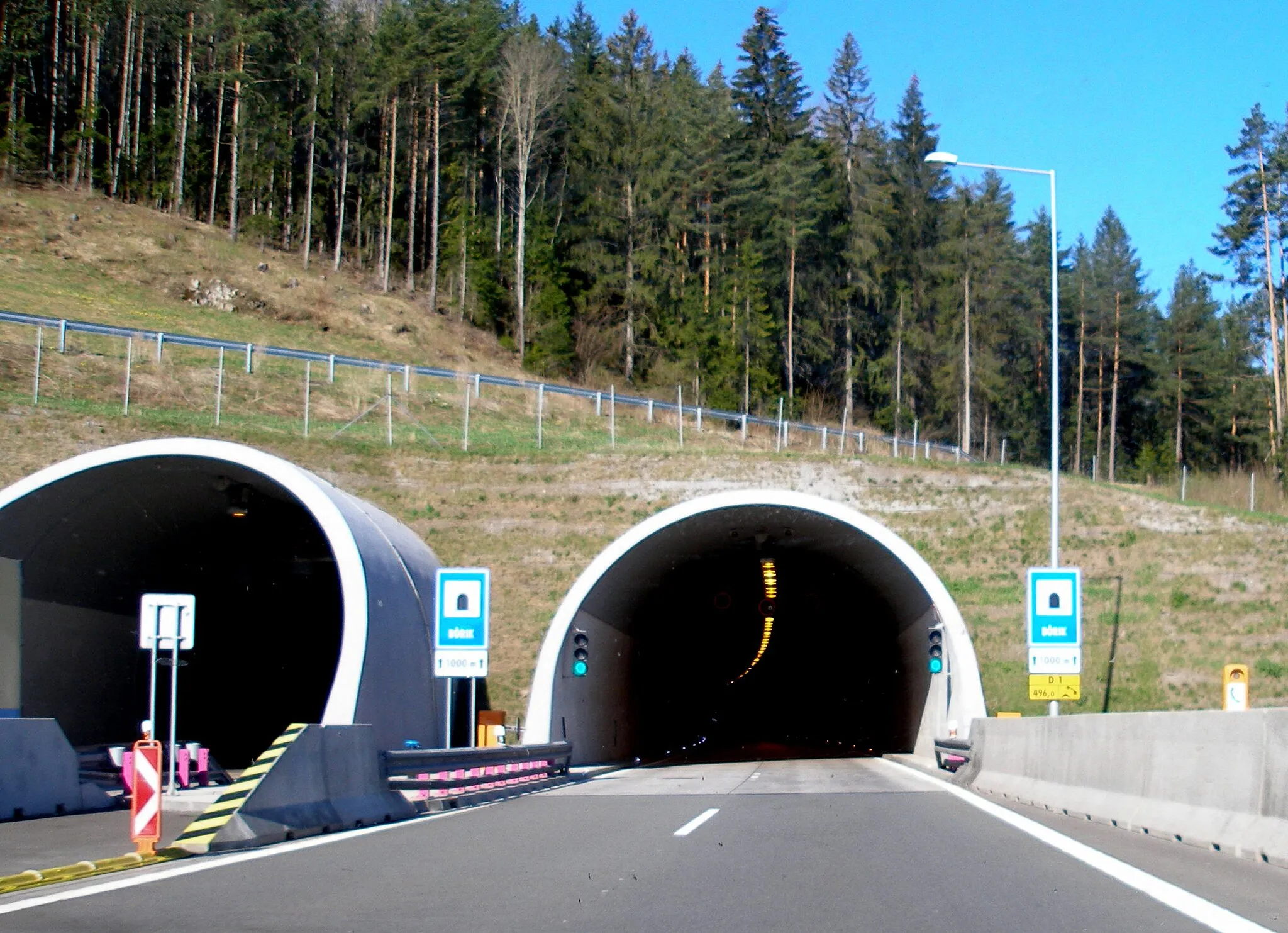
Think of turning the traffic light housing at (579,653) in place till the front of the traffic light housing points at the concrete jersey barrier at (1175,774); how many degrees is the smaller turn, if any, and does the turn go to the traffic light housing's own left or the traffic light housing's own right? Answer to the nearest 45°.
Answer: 0° — it already faces it

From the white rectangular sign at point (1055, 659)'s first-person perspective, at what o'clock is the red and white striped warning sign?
The red and white striped warning sign is roughly at 1 o'clock from the white rectangular sign.

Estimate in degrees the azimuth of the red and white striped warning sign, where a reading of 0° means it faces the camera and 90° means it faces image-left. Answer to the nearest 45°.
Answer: approximately 0°

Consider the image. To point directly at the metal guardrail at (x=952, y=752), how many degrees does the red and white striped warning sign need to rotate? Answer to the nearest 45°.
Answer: approximately 135° to its left

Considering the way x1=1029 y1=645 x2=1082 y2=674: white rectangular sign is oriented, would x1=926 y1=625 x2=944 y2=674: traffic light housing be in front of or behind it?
behind

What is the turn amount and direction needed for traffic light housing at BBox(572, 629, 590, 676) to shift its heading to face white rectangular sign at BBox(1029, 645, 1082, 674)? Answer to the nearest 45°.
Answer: approximately 45° to its left

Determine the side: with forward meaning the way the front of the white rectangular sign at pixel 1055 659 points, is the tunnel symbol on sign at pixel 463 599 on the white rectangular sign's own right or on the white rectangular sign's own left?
on the white rectangular sign's own right

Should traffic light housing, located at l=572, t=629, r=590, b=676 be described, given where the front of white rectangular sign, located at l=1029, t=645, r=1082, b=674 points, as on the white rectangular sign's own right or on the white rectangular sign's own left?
on the white rectangular sign's own right

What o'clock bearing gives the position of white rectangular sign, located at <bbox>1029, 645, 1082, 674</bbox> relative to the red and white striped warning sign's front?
The white rectangular sign is roughly at 8 o'clock from the red and white striped warning sign.
